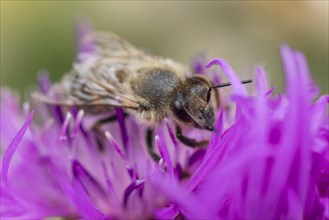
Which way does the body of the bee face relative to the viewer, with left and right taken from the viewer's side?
facing the viewer and to the right of the viewer
